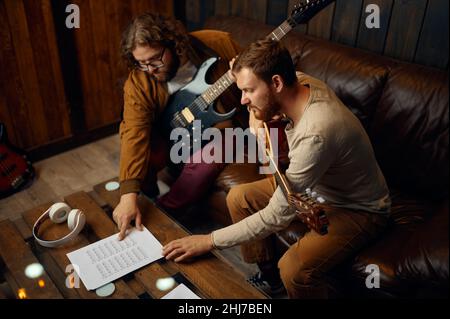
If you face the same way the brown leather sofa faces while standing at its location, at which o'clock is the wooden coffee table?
The wooden coffee table is roughly at 12 o'clock from the brown leather sofa.

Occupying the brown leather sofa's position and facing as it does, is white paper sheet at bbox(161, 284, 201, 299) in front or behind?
in front

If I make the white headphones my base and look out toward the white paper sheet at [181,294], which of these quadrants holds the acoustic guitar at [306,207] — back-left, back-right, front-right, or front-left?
front-left

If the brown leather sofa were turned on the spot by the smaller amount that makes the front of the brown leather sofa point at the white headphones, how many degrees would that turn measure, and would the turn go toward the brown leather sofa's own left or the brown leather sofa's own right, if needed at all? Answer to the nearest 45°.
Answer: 0° — it already faces it
